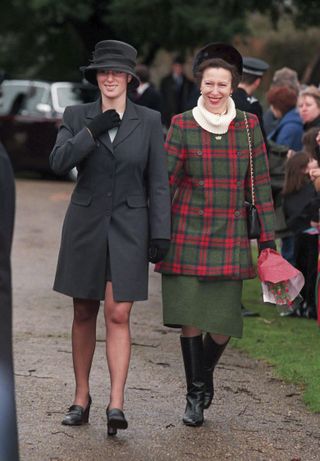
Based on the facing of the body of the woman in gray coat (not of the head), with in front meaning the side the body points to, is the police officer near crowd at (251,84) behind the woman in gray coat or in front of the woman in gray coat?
behind

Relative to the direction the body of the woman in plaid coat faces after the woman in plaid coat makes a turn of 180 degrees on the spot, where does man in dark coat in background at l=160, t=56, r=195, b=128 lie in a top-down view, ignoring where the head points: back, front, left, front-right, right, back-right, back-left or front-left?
front

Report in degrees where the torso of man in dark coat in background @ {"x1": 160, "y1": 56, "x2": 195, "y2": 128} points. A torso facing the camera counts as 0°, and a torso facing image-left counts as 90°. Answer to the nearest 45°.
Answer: approximately 0°

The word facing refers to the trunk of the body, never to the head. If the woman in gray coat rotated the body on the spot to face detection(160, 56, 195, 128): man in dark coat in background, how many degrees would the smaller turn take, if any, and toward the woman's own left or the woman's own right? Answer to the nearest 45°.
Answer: approximately 180°

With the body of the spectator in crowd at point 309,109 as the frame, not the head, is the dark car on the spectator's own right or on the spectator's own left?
on the spectator's own right

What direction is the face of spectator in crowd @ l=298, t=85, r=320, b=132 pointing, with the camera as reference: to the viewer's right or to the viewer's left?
to the viewer's left

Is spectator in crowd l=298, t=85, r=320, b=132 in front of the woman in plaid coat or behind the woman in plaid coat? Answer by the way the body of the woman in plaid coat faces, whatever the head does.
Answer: behind

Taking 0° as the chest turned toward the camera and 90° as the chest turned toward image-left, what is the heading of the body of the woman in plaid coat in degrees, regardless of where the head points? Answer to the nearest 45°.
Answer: approximately 0°

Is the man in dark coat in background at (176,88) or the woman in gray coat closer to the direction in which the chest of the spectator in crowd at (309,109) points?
the woman in gray coat
